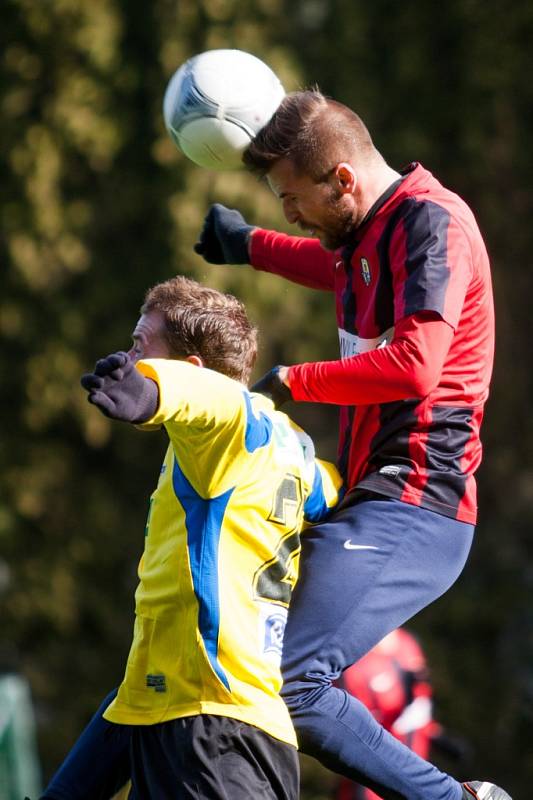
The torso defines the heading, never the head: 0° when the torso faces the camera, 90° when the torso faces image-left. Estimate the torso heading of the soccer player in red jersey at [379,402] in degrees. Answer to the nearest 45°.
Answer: approximately 90°

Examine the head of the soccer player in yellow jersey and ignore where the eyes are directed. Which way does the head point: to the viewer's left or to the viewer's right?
to the viewer's left

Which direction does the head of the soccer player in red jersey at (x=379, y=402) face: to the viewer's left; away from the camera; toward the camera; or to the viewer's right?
to the viewer's left

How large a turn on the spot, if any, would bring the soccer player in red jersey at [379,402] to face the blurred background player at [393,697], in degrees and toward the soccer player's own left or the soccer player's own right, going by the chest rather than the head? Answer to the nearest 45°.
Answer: approximately 90° to the soccer player's own right
